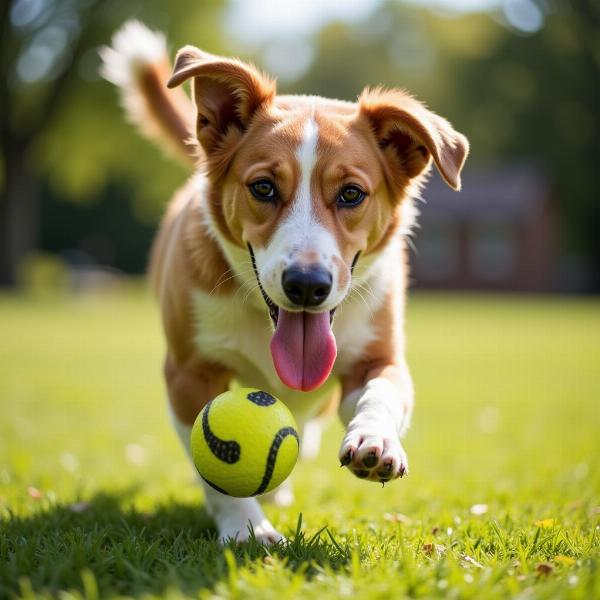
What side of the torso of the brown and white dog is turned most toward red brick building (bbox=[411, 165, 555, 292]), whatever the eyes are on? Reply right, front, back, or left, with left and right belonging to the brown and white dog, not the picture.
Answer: back

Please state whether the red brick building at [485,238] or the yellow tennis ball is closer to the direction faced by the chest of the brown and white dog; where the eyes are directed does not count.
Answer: the yellow tennis ball

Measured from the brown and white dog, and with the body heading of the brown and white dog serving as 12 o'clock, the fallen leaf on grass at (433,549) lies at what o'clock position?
The fallen leaf on grass is roughly at 11 o'clock from the brown and white dog.

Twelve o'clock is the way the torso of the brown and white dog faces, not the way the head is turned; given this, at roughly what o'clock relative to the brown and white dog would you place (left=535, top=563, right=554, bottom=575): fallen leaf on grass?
The fallen leaf on grass is roughly at 11 o'clock from the brown and white dog.

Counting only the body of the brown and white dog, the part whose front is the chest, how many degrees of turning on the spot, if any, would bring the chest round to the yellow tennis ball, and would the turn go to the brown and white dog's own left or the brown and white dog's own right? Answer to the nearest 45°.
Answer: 0° — it already faces it

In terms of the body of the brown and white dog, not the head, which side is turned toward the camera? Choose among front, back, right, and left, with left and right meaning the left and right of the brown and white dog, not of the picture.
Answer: front
